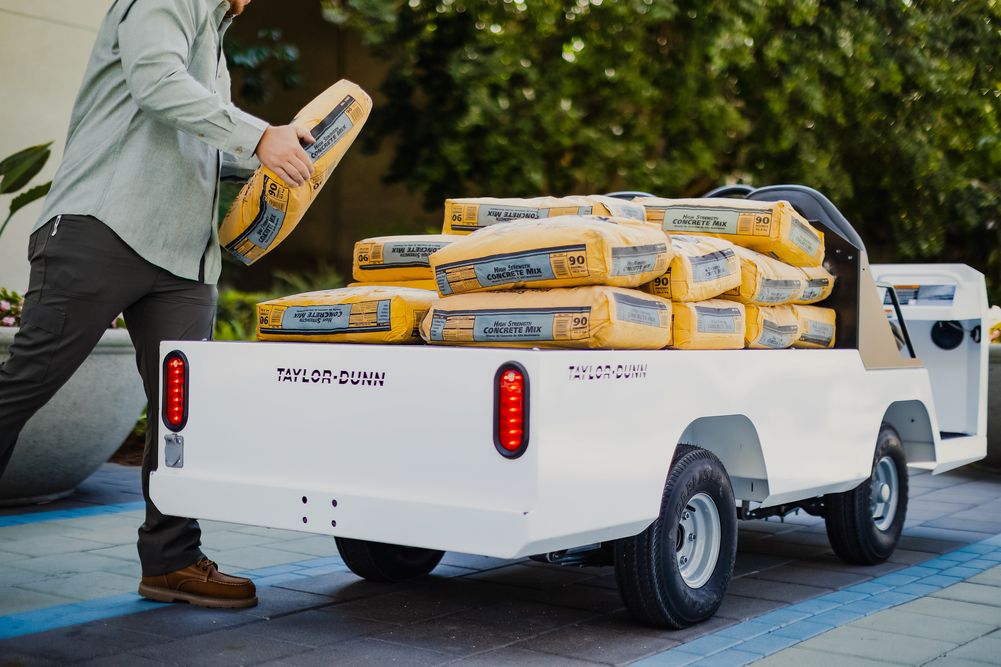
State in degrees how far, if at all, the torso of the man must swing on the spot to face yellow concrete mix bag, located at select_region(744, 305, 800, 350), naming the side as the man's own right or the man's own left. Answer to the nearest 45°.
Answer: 0° — they already face it

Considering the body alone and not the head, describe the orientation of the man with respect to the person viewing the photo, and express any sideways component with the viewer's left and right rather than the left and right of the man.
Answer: facing to the right of the viewer

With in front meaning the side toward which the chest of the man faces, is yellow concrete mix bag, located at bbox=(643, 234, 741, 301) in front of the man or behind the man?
in front

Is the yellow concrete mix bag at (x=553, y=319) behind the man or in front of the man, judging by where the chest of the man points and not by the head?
in front

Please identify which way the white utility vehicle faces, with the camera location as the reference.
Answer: facing away from the viewer and to the right of the viewer

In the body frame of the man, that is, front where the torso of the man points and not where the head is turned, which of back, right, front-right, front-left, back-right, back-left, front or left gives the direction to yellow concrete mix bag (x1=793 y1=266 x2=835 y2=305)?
front

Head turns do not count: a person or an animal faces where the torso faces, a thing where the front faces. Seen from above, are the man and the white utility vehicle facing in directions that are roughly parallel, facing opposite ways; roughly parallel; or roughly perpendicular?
roughly parallel

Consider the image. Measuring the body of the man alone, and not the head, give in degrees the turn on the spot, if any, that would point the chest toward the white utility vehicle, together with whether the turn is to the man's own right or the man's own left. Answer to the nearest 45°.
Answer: approximately 45° to the man's own right

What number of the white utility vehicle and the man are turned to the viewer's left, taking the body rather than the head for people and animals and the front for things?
0

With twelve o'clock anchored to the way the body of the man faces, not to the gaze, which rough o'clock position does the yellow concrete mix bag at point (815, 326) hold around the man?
The yellow concrete mix bag is roughly at 12 o'clock from the man.

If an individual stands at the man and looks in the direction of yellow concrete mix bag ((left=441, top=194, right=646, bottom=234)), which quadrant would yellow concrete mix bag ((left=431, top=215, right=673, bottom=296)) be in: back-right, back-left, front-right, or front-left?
front-right

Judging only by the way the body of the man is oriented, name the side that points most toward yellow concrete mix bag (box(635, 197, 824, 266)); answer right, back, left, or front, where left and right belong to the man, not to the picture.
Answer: front
